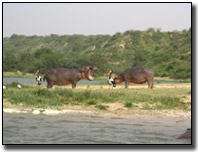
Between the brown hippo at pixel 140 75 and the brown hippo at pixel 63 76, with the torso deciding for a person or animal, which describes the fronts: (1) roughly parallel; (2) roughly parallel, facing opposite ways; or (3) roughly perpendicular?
roughly parallel, facing opposite ways

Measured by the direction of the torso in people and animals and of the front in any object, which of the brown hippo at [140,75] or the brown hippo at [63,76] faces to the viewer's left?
the brown hippo at [140,75]

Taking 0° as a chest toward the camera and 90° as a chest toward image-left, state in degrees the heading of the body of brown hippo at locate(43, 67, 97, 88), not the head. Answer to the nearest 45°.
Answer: approximately 270°

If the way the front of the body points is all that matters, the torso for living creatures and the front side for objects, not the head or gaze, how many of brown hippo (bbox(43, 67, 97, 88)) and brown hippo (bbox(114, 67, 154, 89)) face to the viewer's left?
1

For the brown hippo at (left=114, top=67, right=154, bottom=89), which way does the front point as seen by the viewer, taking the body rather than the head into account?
to the viewer's left

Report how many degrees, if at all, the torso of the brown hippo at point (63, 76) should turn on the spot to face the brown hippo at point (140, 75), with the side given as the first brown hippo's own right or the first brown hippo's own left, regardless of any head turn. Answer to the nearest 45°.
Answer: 0° — it already faces it

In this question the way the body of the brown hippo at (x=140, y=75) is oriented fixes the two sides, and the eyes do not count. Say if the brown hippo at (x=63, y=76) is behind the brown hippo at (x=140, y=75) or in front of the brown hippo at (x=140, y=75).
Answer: in front
